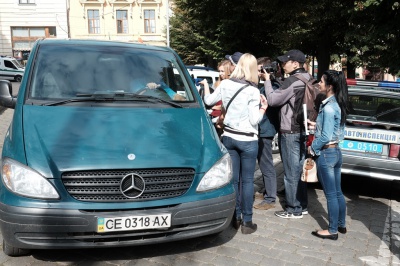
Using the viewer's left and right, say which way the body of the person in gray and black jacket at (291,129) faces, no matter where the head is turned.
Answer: facing to the left of the viewer

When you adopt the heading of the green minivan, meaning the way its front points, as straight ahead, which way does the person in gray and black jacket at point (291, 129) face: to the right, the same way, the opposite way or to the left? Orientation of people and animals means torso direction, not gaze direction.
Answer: to the right

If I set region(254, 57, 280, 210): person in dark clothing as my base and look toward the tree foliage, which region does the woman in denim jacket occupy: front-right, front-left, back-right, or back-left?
back-right

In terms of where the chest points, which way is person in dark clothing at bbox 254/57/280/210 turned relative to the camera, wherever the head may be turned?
to the viewer's left

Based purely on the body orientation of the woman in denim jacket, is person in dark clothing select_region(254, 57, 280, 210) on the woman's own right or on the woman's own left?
on the woman's own right

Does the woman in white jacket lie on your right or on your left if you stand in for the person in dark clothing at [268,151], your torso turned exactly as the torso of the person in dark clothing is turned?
on your left

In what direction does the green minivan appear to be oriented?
toward the camera

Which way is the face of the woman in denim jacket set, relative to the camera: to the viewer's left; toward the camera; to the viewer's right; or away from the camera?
to the viewer's left

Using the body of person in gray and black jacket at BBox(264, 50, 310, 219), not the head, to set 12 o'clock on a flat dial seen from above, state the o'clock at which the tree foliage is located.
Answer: The tree foliage is roughly at 3 o'clock from the person in gray and black jacket.

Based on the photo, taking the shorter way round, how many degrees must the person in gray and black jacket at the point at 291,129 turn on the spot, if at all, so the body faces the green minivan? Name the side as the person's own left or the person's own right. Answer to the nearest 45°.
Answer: approximately 45° to the person's own left

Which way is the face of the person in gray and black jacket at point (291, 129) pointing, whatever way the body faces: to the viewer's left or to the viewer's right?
to the viewer's left

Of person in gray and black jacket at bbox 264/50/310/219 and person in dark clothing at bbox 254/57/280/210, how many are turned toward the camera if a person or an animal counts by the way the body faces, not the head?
0
